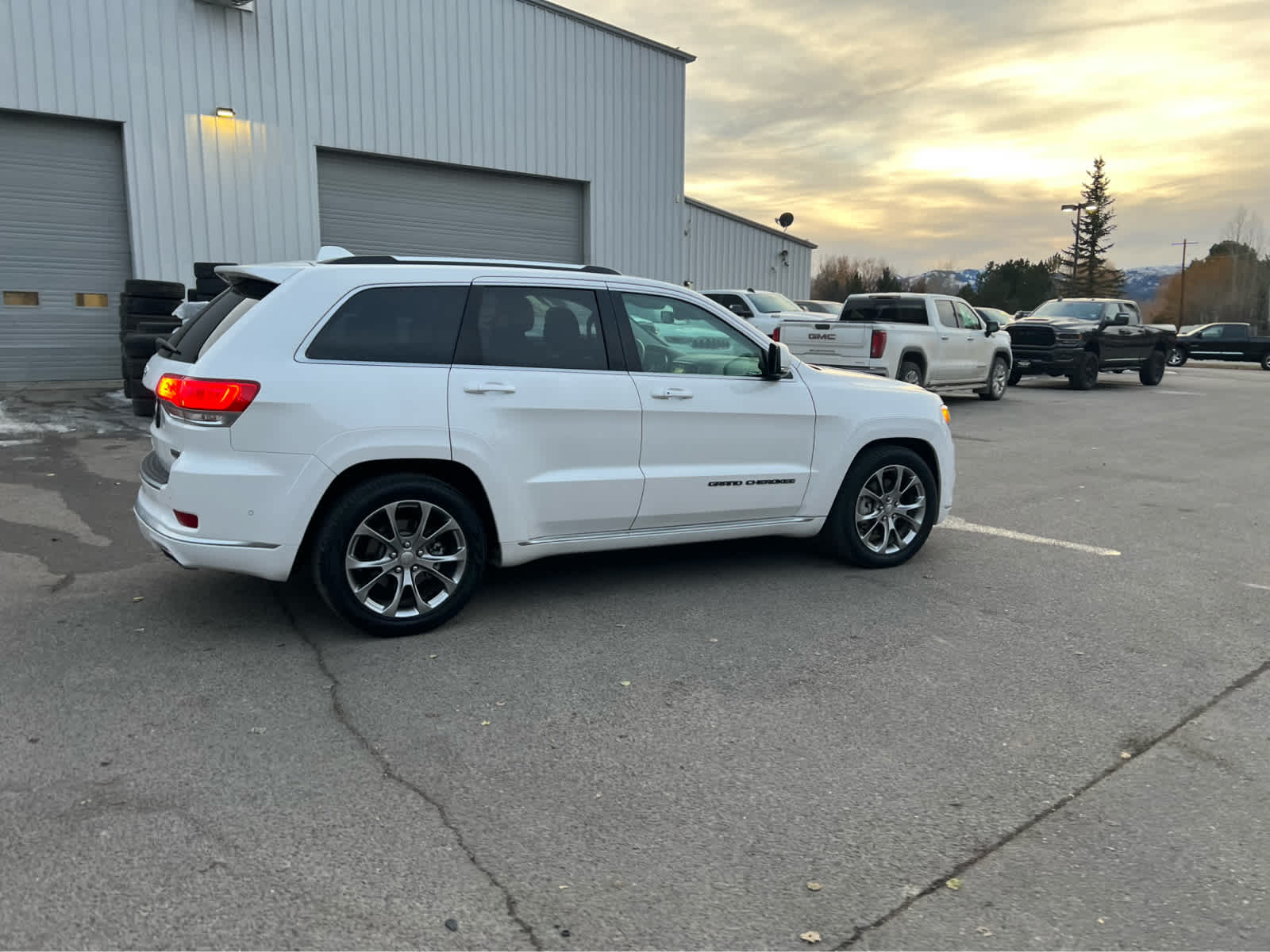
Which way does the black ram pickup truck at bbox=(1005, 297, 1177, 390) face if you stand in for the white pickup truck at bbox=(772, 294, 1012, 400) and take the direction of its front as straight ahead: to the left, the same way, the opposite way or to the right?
the opposite way

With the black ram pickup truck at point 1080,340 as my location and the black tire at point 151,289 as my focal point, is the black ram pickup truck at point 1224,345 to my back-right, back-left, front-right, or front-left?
back-right

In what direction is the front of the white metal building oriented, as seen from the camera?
facing the viewer and to the right of the viewer

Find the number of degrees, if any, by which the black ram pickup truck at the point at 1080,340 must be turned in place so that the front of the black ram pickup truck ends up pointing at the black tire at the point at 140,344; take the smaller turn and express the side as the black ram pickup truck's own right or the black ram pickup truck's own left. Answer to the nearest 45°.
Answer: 0° — it already faces it

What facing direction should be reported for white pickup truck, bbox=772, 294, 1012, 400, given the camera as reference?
facing away from the viewer and to the right of the viewer

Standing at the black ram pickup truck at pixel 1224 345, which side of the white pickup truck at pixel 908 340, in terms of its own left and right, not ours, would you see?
front

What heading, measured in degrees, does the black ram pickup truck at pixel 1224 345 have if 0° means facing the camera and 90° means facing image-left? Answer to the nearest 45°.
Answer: approximately 90°

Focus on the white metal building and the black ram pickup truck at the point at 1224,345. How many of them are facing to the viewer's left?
1

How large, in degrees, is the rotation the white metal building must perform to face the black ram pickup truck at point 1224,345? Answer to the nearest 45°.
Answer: approximately 90° to its left

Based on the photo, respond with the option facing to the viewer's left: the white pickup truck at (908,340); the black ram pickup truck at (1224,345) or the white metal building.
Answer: the black ram pickup truck

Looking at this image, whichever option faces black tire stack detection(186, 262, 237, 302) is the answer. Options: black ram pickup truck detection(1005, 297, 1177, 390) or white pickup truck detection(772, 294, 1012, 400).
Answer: the black ram pickup truck

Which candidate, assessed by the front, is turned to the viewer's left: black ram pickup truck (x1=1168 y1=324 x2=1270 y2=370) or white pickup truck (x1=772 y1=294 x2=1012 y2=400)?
the black ram pickup truck
